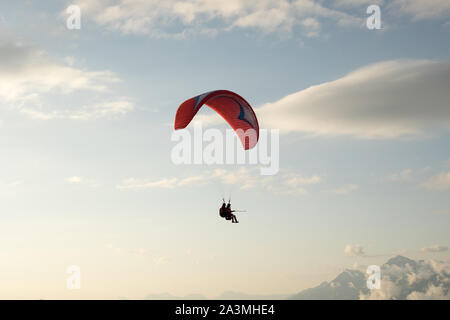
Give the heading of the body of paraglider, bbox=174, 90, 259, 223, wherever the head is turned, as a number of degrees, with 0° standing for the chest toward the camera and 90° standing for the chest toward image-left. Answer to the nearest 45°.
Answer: approximately 315°
